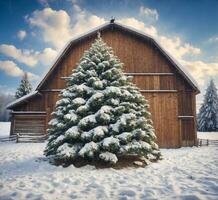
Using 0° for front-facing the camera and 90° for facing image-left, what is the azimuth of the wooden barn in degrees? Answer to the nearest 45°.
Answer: approximately 0°

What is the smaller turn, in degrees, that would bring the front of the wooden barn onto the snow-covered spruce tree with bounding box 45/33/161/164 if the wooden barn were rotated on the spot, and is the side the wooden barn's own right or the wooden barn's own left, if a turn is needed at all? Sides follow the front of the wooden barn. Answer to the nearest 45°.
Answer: approximately 45° to the wooden barn's own right

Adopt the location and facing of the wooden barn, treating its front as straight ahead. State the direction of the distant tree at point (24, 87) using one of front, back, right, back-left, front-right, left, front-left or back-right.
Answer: back-right

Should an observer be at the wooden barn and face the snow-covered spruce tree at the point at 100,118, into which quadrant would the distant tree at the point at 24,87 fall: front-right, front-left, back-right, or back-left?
back-right

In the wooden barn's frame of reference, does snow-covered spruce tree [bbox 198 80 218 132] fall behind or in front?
behind

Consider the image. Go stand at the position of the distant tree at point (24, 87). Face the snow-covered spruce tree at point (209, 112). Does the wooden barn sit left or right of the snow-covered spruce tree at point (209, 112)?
right

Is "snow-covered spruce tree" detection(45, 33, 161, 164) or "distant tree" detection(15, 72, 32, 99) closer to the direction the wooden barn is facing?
the snow-covered spruce tree
